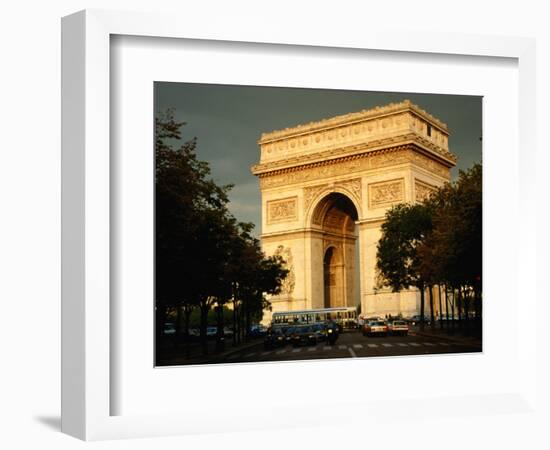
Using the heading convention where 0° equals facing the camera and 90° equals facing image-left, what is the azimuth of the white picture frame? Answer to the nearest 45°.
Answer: approximately 315°
